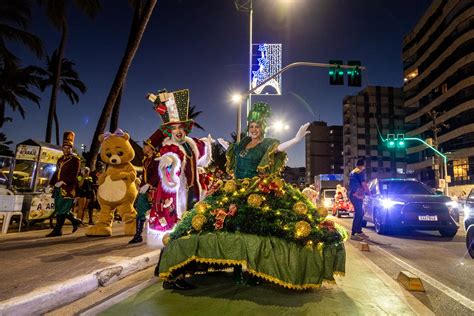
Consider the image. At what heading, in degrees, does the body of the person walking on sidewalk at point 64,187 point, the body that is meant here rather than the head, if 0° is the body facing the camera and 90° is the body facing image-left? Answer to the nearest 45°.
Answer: approximately 45°

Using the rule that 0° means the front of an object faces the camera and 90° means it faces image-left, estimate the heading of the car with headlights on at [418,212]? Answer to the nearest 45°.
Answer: approximately 315°

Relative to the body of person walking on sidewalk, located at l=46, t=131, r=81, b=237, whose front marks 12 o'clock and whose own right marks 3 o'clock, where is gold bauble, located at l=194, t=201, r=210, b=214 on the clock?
The gold bauble is roughly at 10 o'clock from the person walking on sidewalk.

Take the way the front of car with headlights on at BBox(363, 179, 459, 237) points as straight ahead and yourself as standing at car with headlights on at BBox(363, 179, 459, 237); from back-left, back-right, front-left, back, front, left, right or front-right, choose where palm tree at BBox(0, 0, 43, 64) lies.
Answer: back-right

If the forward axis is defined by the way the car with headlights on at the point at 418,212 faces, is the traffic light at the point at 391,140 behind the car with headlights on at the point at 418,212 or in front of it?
behind

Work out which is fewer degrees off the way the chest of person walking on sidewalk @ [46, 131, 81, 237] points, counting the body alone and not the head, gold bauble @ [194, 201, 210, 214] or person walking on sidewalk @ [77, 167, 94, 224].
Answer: the gold bauble

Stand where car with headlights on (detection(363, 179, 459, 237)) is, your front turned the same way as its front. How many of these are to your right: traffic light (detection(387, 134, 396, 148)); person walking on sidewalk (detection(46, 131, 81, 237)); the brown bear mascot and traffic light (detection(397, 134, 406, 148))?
2

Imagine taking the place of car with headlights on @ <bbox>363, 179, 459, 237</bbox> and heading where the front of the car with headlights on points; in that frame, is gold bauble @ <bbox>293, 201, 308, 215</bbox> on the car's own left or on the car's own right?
on the car's own right

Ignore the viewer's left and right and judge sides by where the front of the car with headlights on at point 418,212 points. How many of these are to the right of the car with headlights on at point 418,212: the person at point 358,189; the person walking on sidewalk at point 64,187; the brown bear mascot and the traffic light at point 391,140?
3

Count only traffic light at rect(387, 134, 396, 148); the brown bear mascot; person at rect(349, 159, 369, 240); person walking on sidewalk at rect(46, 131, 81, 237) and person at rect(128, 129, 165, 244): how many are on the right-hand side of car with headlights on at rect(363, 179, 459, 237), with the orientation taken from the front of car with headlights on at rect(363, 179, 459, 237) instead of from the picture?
4
